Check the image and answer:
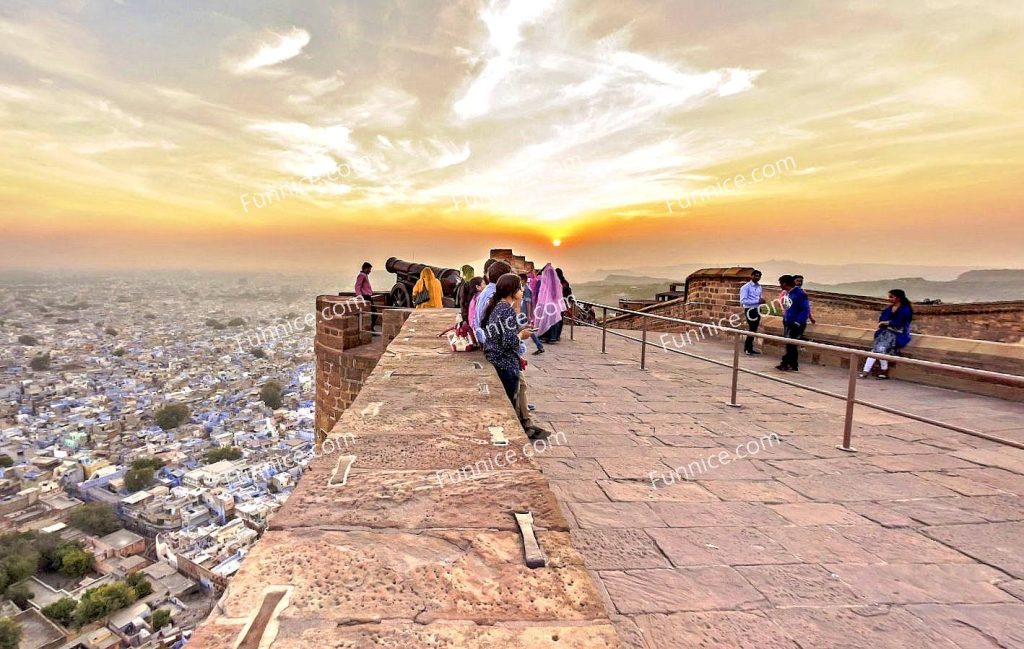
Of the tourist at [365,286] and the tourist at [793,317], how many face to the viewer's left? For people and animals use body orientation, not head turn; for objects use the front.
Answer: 1

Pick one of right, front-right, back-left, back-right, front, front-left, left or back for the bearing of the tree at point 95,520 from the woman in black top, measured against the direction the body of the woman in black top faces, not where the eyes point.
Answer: back-left

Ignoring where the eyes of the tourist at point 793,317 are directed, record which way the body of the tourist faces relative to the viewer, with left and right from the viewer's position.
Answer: facing to the left of the viewer

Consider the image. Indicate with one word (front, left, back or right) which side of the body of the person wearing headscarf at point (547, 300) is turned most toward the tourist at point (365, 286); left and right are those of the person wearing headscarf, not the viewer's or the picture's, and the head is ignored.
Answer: left

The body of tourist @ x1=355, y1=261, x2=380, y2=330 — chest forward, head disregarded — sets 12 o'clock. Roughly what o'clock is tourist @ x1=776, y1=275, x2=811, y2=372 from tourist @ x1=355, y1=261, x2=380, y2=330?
tourist @ x1=776, y1=275, x2=811, y2=372 is roughly at 1 o'clock from tourist @ x1=355, y1=261, x2=380, y2=330.

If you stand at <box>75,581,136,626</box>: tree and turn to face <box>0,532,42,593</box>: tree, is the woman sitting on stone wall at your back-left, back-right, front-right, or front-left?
back-left

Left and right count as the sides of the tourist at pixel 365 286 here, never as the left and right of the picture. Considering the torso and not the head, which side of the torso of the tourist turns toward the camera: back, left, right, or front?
right

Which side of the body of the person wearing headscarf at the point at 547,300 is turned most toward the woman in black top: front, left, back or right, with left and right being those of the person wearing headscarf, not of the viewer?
back
